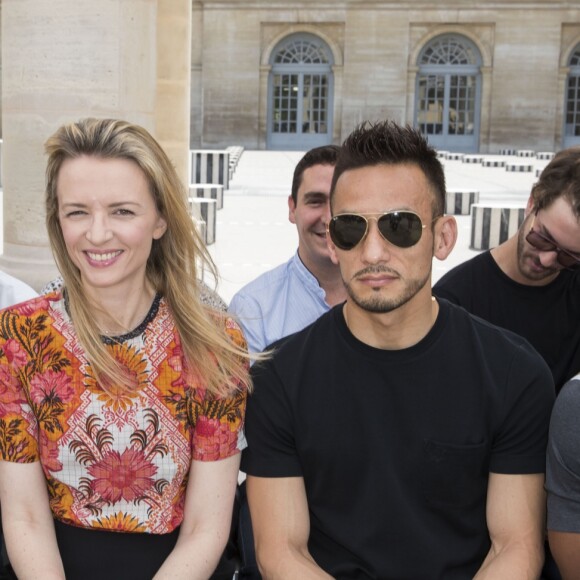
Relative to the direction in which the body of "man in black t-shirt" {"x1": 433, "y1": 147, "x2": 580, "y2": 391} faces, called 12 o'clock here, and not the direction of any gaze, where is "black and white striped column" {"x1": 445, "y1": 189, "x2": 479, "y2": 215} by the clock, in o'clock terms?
The black and white striped column is roughly at 6 o'clock from the man in black t-shirt.

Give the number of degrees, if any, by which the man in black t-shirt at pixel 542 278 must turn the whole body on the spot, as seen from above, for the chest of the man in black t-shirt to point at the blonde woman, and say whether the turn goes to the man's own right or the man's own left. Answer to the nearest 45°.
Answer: approximately 45° to the man's own right

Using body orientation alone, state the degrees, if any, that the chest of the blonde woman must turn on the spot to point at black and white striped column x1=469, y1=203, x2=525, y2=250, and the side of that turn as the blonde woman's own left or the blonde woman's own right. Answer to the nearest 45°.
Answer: approximately 135° to the blonde woman's own left

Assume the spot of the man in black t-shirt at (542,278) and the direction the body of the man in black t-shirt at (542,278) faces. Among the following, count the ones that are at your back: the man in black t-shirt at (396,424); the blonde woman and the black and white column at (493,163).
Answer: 1

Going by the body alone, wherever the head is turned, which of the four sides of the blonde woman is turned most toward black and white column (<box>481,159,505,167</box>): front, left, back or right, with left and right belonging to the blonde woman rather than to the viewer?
back

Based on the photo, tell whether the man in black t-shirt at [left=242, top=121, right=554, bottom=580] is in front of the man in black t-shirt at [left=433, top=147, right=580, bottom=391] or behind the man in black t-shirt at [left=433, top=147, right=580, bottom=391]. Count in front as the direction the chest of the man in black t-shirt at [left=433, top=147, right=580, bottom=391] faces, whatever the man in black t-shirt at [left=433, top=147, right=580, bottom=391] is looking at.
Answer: in front

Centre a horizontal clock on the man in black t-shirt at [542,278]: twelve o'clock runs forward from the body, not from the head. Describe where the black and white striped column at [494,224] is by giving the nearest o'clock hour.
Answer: The black and white striped column is roughly at 6 o'clock from the man in black t-shirt.

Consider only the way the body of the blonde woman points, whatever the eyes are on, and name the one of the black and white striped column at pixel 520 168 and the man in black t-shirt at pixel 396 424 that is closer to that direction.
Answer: the man in black t-shirt

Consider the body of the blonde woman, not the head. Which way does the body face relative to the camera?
toward the camera

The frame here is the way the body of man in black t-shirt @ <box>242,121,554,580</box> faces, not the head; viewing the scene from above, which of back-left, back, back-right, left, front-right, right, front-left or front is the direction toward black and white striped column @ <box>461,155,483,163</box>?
back

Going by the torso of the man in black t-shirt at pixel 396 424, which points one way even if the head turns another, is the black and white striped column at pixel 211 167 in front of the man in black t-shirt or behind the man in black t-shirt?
behind

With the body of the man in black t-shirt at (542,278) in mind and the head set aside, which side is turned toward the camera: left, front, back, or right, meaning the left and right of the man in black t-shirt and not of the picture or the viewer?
front

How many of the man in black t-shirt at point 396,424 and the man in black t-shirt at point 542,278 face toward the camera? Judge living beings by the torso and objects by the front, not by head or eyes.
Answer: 2
